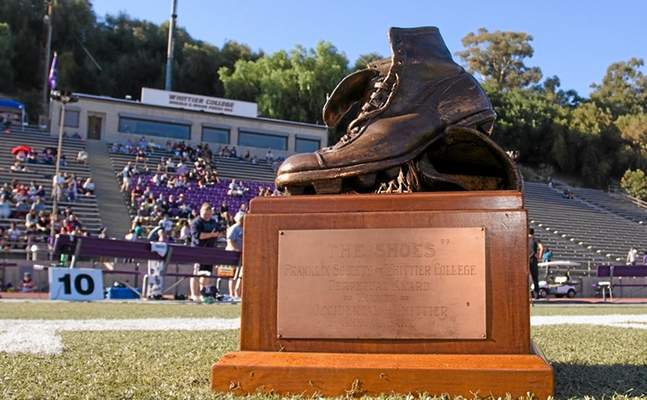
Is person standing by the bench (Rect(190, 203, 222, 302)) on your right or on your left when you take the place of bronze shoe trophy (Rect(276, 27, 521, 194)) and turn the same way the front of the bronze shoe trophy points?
on your right

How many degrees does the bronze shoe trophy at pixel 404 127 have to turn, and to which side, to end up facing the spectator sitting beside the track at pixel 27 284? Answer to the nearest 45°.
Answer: approximately 45° to its right

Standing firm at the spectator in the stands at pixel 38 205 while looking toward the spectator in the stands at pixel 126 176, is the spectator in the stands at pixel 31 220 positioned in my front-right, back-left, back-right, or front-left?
back-right

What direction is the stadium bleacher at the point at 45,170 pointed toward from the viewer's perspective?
toward the camera

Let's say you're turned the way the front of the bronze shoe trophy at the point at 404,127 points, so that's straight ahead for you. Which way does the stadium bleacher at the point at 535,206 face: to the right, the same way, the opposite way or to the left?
to the left

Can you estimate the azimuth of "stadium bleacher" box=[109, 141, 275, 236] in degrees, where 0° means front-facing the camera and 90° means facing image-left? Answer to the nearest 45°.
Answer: approximately 0°

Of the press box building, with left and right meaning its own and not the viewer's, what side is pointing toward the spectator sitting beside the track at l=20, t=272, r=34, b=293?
front

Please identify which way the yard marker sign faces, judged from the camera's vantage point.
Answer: facing the viewer

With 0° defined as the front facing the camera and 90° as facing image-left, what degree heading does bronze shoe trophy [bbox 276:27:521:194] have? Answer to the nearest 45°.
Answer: approximately 90°

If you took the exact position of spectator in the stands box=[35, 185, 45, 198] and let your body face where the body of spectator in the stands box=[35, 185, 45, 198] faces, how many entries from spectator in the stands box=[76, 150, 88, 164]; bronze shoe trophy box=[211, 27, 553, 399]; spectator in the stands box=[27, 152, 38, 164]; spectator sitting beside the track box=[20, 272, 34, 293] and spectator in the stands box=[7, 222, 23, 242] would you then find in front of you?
3
